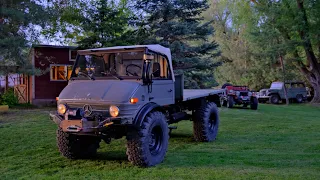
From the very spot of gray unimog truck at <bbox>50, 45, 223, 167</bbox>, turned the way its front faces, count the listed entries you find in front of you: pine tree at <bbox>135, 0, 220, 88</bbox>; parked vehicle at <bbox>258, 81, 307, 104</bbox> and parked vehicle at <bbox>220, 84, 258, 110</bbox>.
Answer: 0

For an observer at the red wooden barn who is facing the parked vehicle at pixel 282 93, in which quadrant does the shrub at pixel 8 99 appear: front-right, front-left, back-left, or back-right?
back-right

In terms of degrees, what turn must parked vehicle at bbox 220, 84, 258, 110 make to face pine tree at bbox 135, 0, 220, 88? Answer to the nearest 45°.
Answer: approximately 90° to its right

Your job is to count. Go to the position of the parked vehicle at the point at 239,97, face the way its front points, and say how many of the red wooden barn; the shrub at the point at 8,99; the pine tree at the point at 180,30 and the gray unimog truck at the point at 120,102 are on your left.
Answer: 0

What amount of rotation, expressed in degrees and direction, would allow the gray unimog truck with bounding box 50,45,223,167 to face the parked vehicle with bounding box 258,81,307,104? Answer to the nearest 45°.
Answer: approximately 180°

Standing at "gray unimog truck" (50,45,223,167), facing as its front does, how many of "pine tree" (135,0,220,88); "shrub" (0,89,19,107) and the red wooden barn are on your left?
0

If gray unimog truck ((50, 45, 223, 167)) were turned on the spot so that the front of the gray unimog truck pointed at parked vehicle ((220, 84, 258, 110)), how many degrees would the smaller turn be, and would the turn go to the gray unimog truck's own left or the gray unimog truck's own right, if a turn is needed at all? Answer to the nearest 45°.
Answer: approximately 180°

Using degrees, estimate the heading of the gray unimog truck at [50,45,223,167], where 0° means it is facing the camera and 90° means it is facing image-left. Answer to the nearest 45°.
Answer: approximately 45°

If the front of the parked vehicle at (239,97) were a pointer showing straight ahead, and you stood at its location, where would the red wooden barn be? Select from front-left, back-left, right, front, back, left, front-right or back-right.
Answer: back-right

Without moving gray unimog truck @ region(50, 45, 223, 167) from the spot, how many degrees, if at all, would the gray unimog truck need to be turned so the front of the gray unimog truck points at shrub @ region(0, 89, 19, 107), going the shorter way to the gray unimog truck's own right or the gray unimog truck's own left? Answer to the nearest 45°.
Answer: approximately 90° to the gray unimog truck's own right

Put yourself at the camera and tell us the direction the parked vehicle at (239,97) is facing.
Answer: facing the viewer and to the right of the viewer

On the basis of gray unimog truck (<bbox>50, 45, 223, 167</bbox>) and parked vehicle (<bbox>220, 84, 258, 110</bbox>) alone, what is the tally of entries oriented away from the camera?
0

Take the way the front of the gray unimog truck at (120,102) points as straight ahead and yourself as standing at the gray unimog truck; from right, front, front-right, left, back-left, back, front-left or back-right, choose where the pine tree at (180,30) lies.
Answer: back-right

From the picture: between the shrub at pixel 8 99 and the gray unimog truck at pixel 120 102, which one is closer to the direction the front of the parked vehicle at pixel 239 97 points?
the gray unimog truck

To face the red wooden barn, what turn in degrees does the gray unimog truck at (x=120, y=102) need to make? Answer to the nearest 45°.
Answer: approximately 135° to its right
